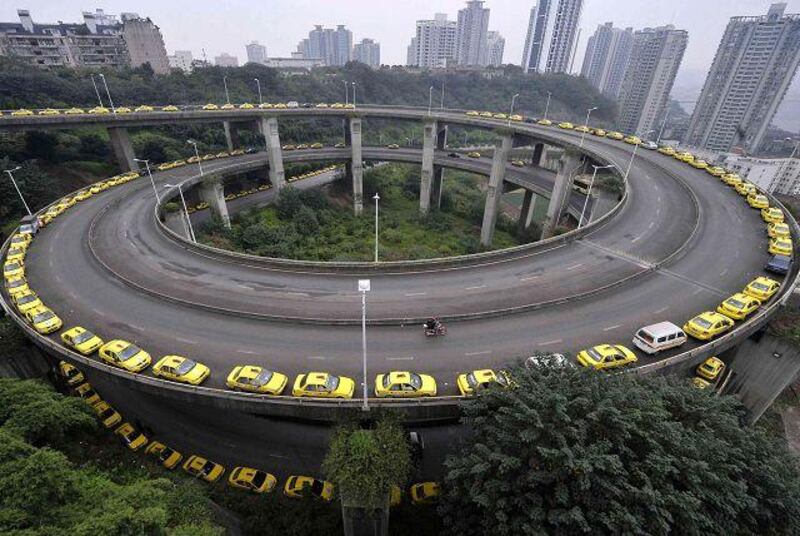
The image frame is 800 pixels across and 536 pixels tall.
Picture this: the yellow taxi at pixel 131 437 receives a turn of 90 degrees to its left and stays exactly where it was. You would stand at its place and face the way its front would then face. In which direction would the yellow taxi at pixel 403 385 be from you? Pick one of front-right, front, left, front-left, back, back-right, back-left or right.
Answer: right

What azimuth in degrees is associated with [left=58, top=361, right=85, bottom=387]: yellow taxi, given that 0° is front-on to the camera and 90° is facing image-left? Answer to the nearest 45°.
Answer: approximately 315°

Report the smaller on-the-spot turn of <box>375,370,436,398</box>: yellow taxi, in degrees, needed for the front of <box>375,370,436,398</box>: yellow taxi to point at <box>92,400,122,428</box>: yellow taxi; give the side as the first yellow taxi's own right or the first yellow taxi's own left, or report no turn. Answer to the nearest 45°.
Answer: approximately 180°

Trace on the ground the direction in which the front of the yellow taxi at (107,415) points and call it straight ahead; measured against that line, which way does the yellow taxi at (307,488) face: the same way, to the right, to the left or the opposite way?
the same way

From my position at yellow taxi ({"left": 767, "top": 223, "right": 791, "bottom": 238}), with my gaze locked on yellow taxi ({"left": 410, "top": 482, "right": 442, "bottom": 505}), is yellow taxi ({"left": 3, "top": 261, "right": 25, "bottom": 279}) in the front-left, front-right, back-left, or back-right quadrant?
front-right

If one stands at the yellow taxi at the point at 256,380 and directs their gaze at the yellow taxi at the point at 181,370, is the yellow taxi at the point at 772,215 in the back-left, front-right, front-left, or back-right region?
back-right

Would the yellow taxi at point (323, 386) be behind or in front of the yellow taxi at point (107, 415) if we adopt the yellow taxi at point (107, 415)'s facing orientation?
in front
